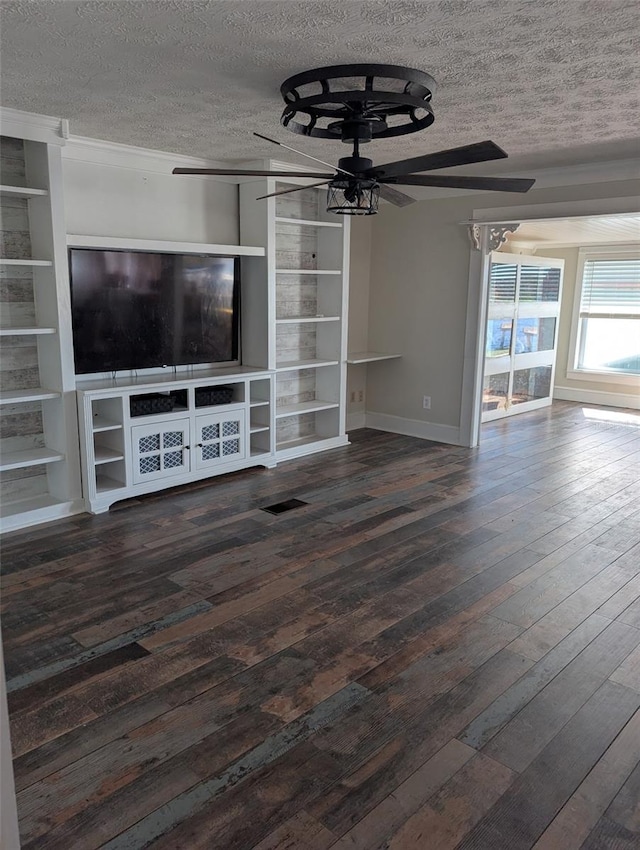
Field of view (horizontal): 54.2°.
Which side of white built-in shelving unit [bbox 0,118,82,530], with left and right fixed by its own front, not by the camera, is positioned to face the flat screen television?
left

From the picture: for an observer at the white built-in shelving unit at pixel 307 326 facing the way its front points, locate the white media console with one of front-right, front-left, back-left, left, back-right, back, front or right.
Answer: right

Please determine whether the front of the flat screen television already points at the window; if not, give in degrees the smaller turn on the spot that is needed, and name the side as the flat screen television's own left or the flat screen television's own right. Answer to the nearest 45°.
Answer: approximately 90° to the flat screen television's own left

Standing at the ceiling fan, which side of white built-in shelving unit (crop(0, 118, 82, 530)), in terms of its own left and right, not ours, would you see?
front

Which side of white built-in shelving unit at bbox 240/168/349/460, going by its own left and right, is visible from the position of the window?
left

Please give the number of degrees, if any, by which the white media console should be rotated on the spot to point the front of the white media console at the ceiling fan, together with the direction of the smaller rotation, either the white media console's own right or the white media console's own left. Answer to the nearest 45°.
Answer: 0° — it already faces it

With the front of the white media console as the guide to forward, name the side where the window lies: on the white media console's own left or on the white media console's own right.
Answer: on the white media console's own left

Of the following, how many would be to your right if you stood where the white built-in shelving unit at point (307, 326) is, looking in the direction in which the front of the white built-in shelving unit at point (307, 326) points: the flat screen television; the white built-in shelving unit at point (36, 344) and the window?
2
